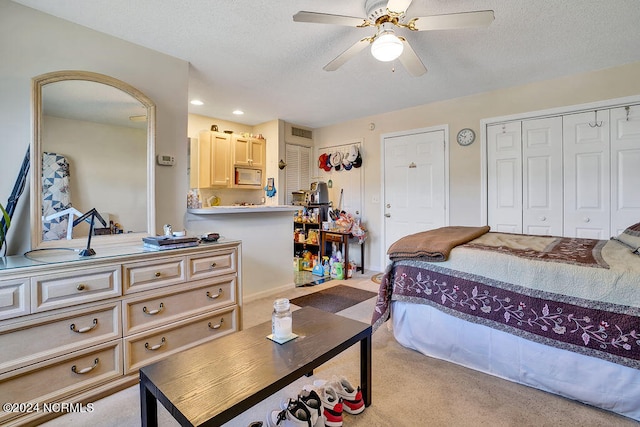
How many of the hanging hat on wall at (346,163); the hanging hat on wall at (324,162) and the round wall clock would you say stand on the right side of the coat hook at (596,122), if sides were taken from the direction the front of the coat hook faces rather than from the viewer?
3

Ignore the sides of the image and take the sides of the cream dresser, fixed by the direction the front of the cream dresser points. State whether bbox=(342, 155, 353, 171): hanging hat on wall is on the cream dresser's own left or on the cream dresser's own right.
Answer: on the cream dresser's own left

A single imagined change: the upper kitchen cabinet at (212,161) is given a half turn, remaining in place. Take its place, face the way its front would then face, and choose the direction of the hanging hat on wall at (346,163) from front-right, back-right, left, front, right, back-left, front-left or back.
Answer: back-right

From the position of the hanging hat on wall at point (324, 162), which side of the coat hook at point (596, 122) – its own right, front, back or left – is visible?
right

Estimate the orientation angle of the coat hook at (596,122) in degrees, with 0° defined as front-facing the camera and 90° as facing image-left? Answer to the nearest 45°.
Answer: approximately 0°

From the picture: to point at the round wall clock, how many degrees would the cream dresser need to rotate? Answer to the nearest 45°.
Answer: approximately 45° to its left

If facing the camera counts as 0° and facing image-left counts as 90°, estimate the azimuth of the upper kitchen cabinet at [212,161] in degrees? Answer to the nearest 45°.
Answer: approximately 315°

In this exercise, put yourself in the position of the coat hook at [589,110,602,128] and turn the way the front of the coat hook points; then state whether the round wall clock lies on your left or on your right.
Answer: on your right

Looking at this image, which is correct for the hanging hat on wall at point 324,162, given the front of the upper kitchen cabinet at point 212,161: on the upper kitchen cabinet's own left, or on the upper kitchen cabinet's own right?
on the upper kitchen cabinet's own left

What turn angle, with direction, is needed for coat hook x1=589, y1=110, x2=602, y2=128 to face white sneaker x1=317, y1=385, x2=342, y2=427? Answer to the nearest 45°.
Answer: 0° — it already faces it
